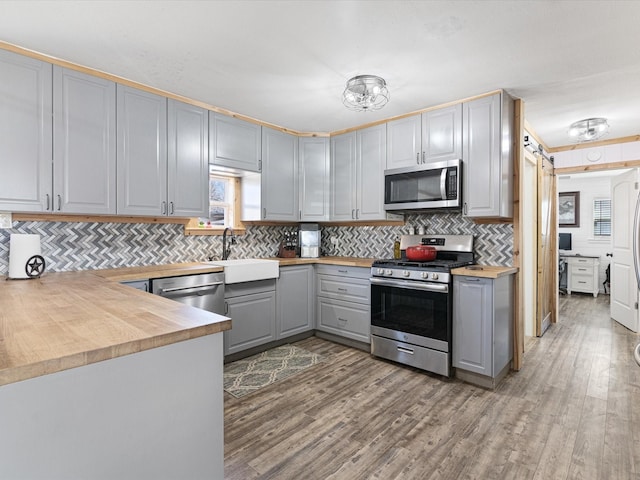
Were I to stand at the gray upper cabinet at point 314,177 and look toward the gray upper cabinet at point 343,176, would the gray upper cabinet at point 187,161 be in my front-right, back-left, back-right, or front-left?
back-right

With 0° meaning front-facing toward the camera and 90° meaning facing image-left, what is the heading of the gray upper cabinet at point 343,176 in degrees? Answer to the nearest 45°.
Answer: approximately 45°

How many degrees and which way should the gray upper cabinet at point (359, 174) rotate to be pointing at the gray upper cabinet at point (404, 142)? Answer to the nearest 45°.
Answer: approximately 90° to its left

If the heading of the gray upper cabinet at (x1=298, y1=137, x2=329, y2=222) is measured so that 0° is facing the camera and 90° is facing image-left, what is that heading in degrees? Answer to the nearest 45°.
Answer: approximately 0°

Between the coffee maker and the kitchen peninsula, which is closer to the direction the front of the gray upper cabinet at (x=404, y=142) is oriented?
the kitchen peninsula

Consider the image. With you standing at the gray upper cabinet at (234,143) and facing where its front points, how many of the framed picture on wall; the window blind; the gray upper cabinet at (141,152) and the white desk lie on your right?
1

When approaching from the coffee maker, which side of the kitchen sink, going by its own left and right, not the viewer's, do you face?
left

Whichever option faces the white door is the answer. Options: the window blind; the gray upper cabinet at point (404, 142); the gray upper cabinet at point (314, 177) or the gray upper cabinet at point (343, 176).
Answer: the window blind

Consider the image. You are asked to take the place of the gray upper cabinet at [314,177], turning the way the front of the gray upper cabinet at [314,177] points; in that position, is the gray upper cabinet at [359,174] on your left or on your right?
on your left

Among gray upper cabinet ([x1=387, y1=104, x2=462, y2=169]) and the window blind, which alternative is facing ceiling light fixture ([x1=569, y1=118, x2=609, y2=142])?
the window blind

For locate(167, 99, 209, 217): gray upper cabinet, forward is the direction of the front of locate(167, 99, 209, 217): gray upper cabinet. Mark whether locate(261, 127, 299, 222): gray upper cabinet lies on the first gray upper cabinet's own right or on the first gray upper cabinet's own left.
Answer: on the first gray upper cabinet's own left

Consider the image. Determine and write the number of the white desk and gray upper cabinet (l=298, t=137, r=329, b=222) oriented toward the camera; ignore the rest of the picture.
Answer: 2

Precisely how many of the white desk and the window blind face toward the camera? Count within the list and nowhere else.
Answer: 2
